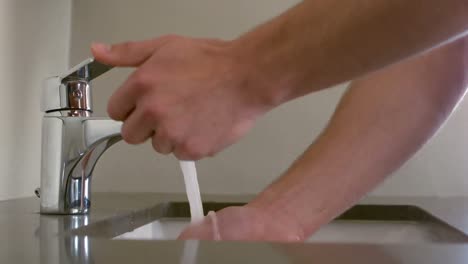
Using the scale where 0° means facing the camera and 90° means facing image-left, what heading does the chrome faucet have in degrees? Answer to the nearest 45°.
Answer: approximately 270°
